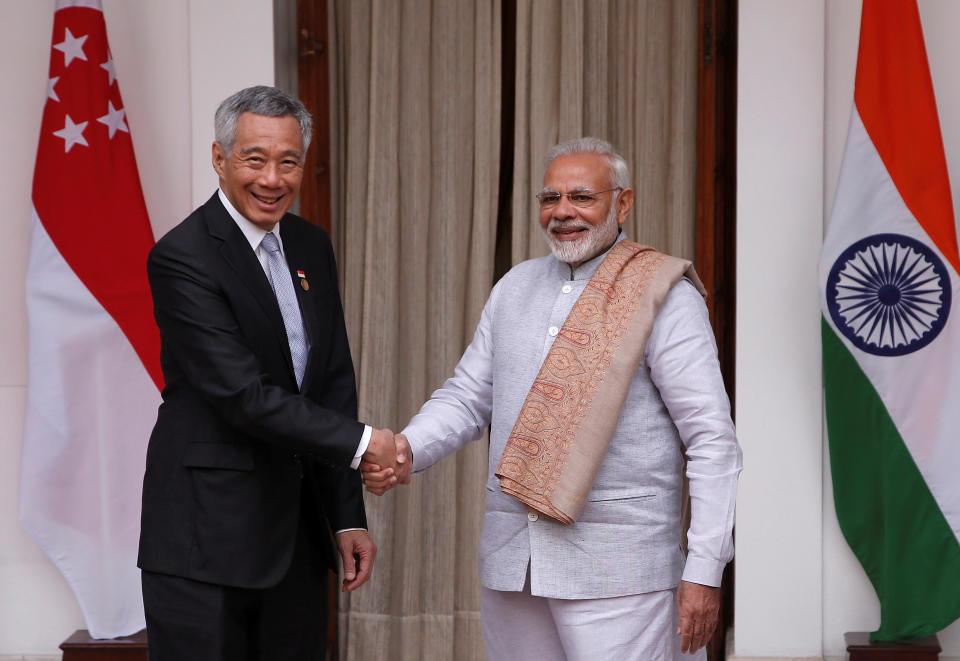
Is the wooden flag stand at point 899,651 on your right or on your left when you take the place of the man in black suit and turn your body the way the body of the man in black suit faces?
on your left

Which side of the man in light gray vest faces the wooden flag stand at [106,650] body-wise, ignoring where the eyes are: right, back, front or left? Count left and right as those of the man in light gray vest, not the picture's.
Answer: right

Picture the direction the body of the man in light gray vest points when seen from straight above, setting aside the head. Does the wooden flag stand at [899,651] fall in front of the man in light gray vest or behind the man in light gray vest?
behind

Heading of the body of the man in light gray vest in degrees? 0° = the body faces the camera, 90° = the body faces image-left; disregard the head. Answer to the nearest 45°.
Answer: approximately 45°

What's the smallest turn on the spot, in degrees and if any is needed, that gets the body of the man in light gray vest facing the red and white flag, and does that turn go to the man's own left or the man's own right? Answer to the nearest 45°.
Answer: approximately 90° to the man's own right

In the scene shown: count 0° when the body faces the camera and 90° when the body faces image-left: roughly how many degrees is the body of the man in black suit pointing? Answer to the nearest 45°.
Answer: approximately 315°

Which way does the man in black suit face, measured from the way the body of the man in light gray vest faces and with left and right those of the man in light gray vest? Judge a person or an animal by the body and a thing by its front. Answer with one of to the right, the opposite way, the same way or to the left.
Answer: to the left

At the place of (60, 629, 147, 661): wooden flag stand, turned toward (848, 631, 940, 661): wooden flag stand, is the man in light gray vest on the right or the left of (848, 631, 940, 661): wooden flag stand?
right

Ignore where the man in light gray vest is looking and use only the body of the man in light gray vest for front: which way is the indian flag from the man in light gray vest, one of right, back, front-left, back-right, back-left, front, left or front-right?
back
